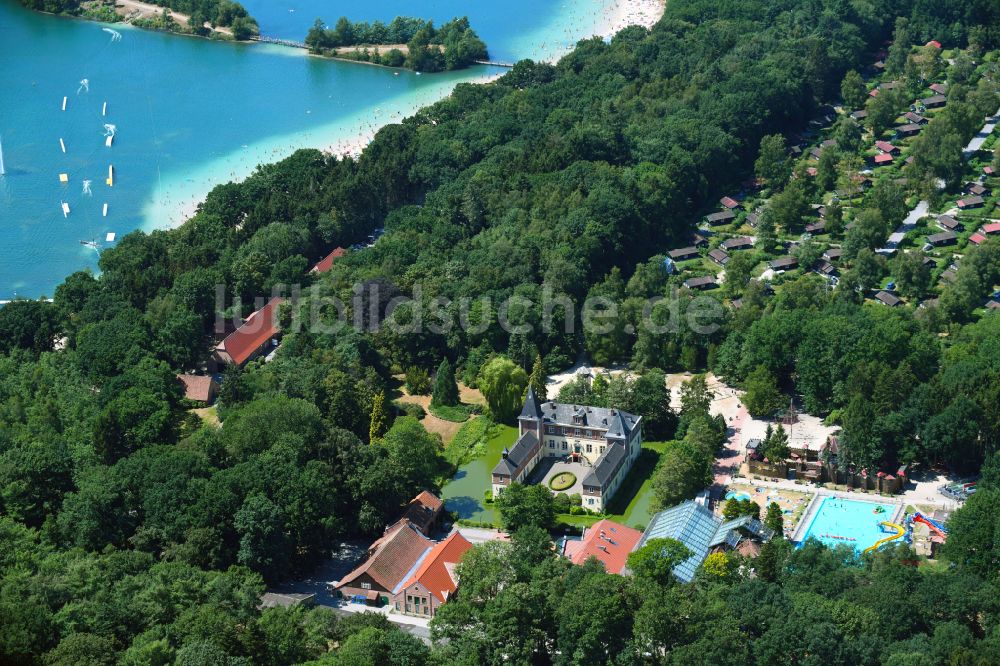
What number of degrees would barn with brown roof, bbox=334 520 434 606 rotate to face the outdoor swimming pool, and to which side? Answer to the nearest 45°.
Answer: approximately 135° to its left

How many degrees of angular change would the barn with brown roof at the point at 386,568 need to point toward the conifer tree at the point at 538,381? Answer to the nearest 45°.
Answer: approximately 180°

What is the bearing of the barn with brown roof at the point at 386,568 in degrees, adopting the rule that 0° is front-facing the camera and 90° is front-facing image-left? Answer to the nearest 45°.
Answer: approximately 45°

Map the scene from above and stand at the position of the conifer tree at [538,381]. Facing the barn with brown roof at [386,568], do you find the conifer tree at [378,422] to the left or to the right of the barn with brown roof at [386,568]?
right

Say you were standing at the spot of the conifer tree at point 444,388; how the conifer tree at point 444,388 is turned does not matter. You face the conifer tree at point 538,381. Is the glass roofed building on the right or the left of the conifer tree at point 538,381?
right

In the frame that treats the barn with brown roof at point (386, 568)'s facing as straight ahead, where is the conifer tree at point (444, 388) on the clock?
The conifer tree is roughly at 5 o'clock from the barn with brown roof.

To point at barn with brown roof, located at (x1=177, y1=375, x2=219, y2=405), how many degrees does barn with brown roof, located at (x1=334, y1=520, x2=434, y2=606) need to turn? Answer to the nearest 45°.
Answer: approximately 90° to its right

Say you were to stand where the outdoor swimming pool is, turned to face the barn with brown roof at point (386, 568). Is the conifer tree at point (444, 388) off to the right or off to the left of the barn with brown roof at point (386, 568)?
right

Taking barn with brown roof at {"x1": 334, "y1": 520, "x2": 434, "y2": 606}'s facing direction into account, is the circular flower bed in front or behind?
behind

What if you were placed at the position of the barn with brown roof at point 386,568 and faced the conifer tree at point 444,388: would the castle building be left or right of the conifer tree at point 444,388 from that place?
right

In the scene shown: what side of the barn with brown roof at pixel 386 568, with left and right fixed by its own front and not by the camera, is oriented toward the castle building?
back

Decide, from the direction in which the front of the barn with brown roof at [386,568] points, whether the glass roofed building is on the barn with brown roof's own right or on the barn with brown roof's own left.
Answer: on the barn with brown roof's own left

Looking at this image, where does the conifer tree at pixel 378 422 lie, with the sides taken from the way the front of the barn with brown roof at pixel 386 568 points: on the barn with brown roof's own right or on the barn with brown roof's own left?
on the barn with brown roof's own right
